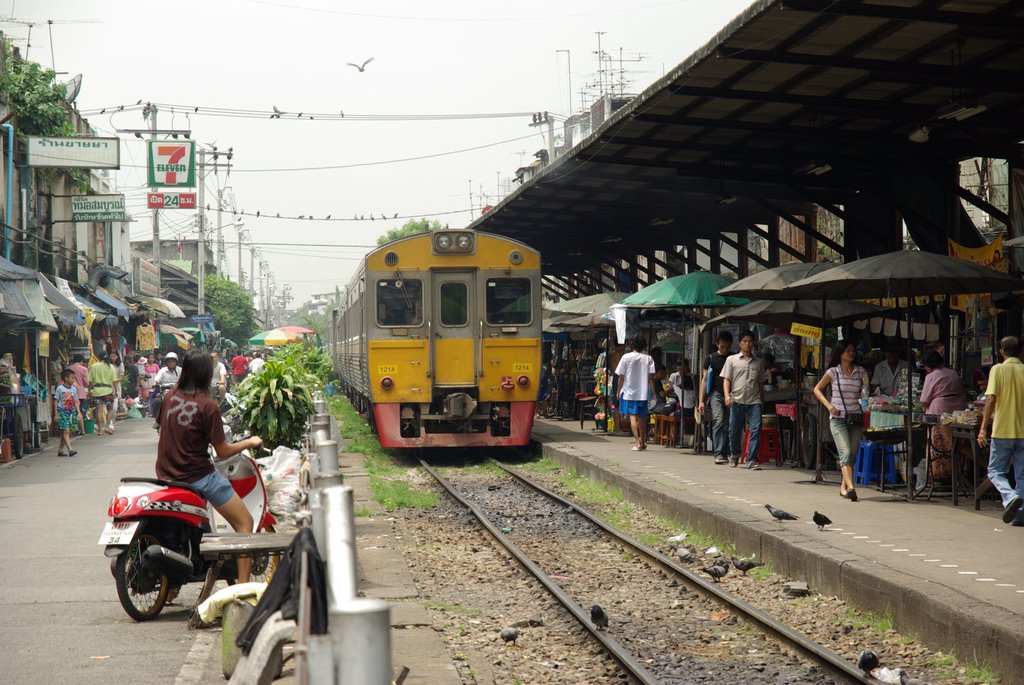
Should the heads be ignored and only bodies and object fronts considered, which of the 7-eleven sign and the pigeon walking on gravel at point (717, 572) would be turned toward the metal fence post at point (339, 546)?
the 7-eleven sign

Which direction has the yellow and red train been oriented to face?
toward the camera

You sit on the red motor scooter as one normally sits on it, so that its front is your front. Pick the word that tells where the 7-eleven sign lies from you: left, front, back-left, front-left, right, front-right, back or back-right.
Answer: front-left

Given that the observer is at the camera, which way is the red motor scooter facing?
facing away from the viewer and to the right of the viewer

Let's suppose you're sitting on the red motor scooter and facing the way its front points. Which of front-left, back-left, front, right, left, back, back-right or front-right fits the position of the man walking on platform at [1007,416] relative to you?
front-right

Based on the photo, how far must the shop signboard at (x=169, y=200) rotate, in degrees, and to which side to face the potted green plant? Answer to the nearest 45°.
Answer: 0° — it already faces it

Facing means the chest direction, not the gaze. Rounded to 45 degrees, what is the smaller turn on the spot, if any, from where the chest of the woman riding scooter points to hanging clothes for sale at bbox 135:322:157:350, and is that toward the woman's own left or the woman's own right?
approximately 45° to the woman's own left

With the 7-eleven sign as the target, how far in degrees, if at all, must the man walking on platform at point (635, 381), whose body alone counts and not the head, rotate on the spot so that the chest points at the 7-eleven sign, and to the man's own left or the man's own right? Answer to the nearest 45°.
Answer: approximately 45° to the man's own left

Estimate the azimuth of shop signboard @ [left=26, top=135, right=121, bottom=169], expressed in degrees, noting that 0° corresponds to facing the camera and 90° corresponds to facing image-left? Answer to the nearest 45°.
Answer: approximately 0°

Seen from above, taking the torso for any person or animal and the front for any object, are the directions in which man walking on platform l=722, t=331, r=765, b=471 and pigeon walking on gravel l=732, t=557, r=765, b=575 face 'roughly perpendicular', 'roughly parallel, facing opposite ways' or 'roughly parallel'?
roughly perpendicular

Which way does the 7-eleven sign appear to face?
toward the camera

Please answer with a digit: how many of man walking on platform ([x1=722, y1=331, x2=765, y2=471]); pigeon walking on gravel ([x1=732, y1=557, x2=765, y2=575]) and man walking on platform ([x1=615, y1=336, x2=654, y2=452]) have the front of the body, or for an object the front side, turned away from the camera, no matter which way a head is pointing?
1

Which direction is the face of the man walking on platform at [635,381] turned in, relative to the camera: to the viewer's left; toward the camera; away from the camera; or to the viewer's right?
away from the camera

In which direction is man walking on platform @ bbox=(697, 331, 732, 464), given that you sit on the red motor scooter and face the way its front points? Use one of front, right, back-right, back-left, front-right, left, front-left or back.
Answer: front

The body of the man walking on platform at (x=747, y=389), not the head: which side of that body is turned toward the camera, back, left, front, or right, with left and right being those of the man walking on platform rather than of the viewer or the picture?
front
